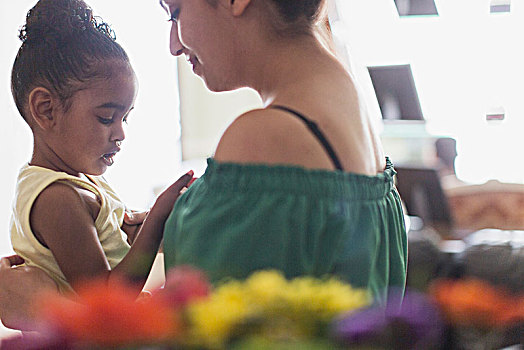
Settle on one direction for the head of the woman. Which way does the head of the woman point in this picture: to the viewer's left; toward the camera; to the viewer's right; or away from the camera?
to the viewer's left

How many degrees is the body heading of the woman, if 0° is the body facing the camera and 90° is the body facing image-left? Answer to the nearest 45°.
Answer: approximately 135°
